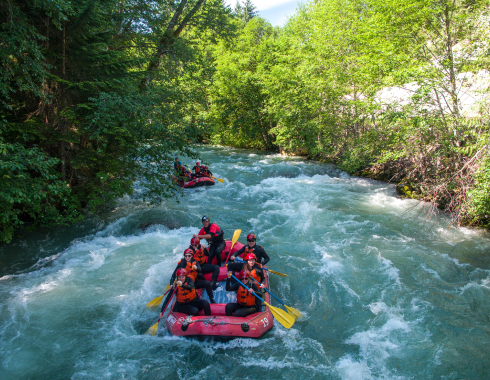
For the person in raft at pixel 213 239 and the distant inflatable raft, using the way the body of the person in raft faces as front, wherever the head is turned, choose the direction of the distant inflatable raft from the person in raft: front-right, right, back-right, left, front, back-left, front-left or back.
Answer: back-right

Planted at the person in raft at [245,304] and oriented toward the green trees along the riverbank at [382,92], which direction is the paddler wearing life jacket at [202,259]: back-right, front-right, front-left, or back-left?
front-left

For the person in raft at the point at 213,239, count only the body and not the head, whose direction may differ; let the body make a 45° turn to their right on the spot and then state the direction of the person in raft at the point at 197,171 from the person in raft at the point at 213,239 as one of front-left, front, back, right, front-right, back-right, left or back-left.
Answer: right

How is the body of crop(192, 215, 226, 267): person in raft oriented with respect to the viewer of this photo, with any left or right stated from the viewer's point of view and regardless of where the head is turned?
facing the viewer and to the left of the viewer

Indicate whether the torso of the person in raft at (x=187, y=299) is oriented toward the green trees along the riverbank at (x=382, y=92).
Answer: no

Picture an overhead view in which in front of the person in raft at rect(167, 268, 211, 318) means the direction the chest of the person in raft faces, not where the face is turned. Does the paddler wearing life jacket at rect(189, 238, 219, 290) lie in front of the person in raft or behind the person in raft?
behind

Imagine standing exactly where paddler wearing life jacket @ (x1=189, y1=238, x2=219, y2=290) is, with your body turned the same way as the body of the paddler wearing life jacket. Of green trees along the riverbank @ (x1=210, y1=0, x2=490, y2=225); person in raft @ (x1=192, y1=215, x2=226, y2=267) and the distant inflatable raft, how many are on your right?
0

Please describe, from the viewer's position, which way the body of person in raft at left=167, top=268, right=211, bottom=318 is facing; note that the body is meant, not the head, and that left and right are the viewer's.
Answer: facing the viewer

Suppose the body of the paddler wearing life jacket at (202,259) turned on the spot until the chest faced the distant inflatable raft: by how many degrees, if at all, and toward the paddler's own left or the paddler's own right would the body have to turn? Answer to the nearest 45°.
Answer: approximately 135° to the paddler's own left

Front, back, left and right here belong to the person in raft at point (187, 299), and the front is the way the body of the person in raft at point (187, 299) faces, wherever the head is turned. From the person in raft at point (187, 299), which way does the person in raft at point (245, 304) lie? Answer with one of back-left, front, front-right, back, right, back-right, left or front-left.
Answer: left

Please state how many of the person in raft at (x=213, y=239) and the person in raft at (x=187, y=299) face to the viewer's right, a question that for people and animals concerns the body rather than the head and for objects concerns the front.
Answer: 0

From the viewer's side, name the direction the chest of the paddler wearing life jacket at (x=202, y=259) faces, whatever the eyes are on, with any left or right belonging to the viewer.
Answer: facing the viewer and to the right of the viewer

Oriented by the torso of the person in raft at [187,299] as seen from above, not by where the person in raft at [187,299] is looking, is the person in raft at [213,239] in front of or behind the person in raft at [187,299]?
behind

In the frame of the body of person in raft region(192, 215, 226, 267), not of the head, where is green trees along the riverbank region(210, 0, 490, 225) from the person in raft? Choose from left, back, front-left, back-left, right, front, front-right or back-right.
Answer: back

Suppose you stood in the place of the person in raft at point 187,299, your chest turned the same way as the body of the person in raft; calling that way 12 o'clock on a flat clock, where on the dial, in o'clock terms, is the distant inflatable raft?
The distant inflatable raft is roughly at 6 o'clock from the person in raft.

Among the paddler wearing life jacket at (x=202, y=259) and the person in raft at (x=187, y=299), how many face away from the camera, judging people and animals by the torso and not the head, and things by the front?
0

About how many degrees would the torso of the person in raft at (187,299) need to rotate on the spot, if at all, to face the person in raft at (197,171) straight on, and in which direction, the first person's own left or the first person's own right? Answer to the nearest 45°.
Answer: approximately 180°
